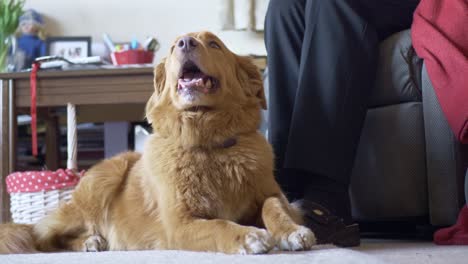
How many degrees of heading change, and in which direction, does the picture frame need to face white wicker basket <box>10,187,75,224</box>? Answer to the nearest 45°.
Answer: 0° — it already faces it

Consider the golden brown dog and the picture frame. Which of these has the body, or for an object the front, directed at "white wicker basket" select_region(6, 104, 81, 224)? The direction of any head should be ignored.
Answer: the picture frame

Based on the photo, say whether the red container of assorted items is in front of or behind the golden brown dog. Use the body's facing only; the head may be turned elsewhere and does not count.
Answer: behind

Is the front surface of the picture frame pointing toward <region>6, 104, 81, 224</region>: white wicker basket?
yes

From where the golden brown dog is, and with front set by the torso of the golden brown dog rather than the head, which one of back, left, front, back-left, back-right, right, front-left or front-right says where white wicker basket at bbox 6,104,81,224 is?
back

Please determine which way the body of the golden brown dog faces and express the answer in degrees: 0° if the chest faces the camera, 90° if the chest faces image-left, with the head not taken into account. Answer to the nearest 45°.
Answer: approximately 315°
